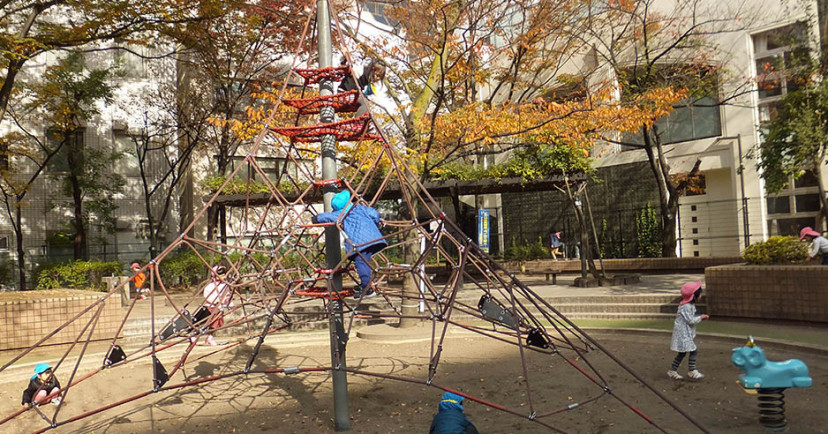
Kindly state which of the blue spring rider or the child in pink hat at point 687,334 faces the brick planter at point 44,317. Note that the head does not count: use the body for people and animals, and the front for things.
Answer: the blue spring rider

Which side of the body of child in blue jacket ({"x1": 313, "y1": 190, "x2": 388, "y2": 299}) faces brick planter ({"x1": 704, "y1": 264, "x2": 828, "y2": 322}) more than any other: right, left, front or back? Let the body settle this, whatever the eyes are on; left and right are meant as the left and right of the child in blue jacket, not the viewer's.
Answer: right

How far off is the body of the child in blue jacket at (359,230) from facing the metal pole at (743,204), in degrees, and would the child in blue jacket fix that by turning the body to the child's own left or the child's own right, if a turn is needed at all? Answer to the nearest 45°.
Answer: approximately 90° to the child's own right

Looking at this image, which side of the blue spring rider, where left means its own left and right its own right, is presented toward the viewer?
left

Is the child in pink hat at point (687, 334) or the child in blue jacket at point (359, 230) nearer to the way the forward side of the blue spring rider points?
the child in blue jacket

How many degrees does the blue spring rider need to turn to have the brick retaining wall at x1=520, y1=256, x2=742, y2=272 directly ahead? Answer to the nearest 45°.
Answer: approximately 90° to its right

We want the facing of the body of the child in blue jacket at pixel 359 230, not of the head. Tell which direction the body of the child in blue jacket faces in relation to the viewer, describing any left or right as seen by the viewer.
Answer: facing away from the viewer and to the left of the viewer
